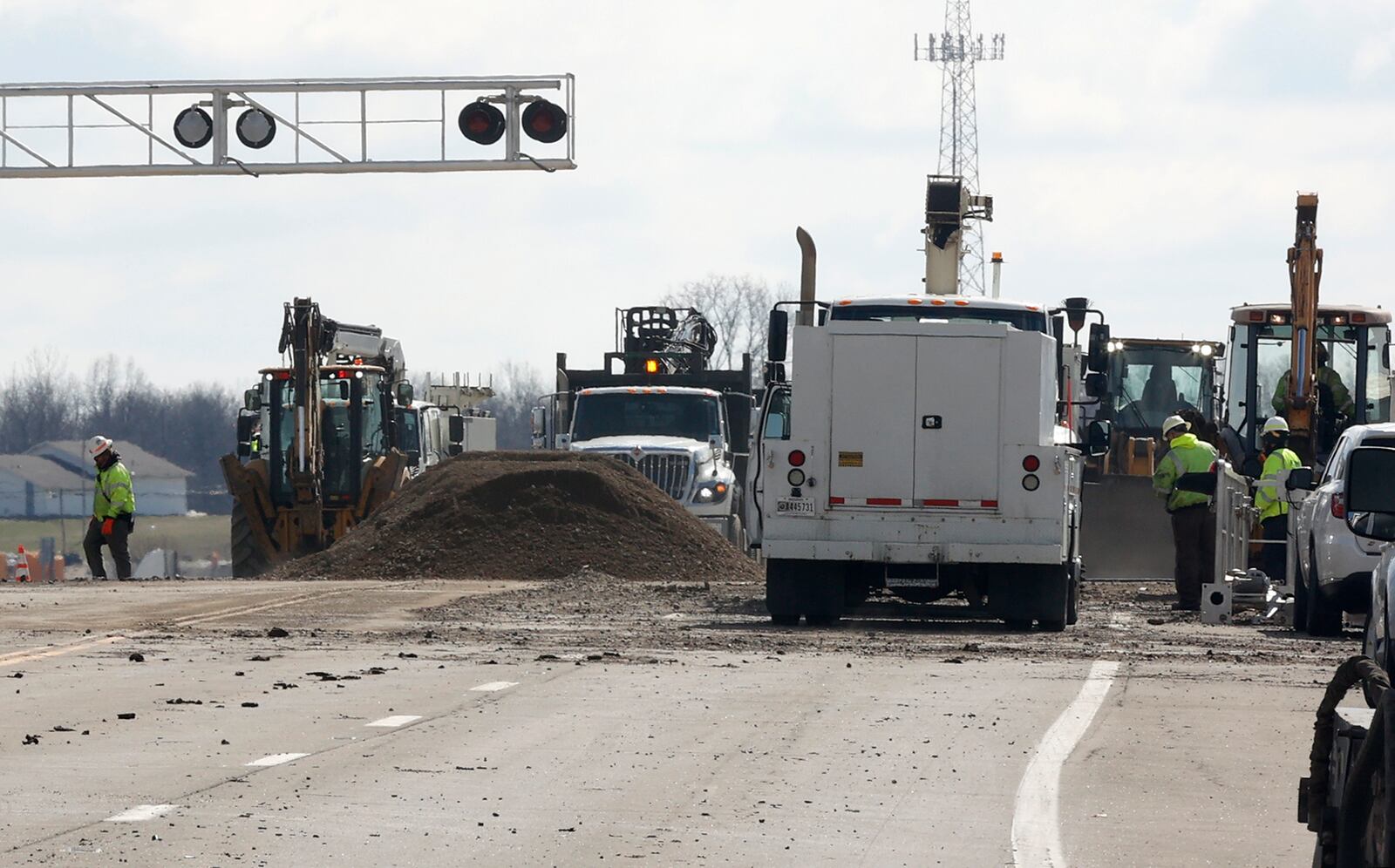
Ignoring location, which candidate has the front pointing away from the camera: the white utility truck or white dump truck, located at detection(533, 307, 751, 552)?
the white utility truck

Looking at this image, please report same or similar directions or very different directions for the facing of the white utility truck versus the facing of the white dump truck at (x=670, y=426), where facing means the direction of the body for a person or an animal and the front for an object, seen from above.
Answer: very different directions

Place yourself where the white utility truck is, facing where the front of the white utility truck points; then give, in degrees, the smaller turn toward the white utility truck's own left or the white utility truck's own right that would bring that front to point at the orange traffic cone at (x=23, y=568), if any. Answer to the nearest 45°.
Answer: approximately 45° to the white utility truck's own left

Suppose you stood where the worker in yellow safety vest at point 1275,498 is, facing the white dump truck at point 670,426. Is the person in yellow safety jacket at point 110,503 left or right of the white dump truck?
left

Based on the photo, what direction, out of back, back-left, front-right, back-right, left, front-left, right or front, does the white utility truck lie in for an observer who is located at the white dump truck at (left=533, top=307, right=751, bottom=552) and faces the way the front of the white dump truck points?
front

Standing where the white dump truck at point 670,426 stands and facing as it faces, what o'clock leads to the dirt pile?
The dirt pile is roughly at 1 o'clock from the white dump truck.

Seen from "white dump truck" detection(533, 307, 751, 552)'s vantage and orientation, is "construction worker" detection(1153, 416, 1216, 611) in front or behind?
in front

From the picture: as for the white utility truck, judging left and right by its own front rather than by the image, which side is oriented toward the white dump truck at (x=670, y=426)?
front

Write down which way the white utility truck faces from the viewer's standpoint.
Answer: facing away from the viewer

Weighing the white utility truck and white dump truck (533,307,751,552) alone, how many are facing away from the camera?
1

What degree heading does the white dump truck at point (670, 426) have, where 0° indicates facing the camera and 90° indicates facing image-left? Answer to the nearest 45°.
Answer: approximately 0°
